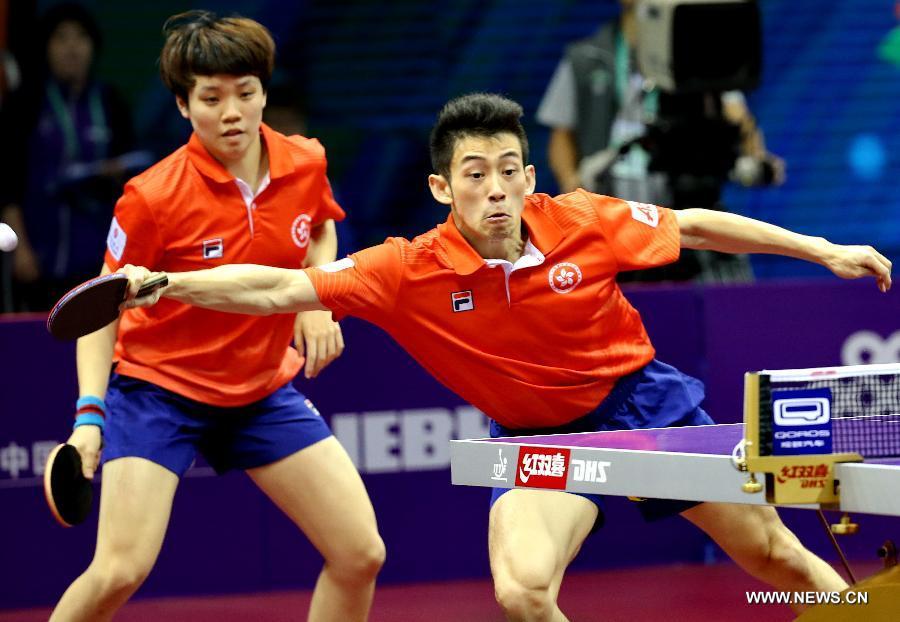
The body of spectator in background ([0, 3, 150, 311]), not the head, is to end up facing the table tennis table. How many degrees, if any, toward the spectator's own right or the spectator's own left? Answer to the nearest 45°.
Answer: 0° — they already face it

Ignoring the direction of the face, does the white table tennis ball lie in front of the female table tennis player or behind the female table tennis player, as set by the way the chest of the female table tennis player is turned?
in front

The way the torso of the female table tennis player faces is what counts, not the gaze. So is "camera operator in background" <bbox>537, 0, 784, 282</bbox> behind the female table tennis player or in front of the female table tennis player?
behind

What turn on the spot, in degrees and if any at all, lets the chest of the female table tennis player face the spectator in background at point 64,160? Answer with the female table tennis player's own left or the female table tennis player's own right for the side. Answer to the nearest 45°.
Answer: approximately 180°

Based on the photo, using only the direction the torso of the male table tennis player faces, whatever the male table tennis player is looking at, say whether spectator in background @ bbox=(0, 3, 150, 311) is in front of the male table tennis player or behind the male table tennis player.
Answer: behind

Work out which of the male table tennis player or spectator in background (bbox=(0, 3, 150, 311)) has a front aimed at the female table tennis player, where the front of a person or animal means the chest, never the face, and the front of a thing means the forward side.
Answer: the spectator in background

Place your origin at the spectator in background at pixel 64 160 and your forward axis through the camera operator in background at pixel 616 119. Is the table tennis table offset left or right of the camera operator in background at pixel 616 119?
right

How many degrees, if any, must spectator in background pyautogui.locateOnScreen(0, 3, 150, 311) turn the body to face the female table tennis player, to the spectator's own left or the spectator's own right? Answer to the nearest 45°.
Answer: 0° — they already face them

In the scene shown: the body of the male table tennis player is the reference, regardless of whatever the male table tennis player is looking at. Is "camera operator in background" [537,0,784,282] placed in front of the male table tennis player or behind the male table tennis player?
behind
